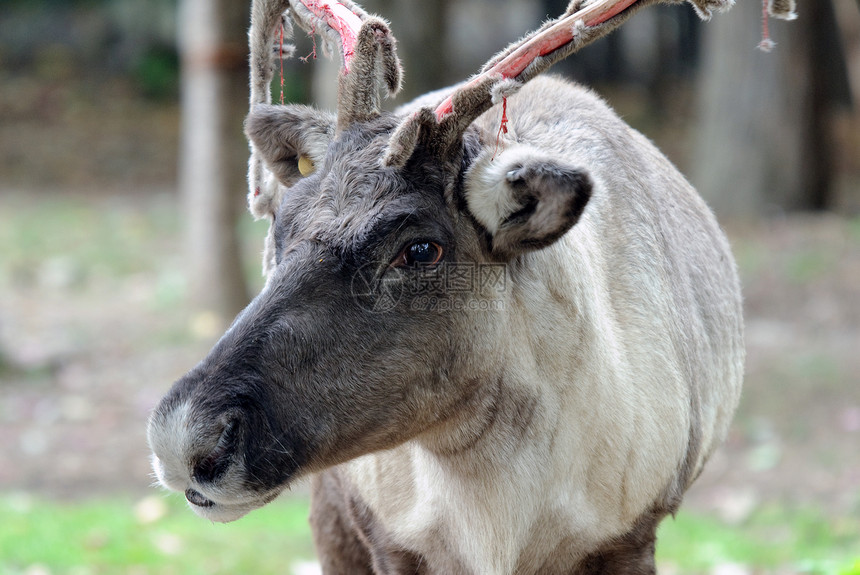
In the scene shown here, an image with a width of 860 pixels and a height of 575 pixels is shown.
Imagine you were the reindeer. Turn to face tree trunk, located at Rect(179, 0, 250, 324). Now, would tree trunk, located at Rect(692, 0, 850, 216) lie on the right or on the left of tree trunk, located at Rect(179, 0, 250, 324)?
right

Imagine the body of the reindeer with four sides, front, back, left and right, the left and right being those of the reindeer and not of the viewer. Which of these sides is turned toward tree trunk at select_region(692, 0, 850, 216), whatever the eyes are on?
back

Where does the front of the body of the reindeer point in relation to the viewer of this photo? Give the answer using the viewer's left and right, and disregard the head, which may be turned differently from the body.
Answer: facing the viewer and to the left of the viewer

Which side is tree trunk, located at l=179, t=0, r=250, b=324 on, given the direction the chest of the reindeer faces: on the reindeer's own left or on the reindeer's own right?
on the reindeer's own right

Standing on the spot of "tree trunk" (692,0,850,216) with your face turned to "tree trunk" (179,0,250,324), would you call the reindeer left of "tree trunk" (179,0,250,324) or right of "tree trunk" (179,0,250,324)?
left
